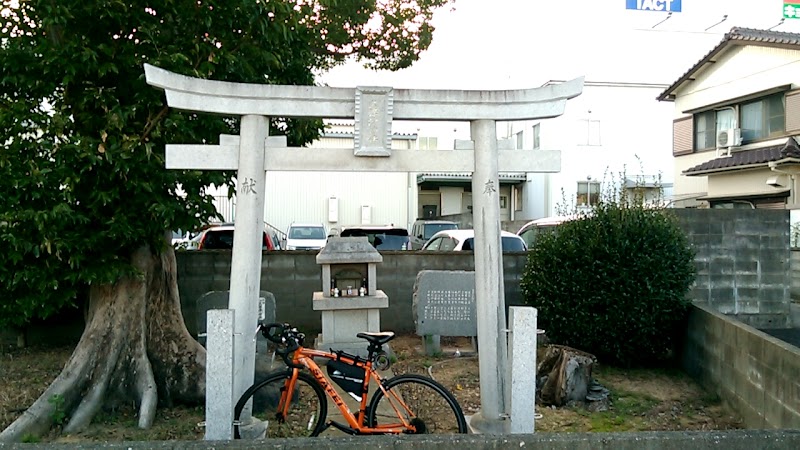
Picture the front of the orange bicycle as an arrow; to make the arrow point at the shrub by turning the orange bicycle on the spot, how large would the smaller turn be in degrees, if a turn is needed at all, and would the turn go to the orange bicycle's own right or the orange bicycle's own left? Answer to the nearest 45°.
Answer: approximately 135° to the orange bicycle's own right

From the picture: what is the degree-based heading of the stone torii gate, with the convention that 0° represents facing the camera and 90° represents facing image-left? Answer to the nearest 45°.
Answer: approximately 0°

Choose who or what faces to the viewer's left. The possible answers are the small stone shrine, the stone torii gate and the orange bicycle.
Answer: the orange bicycle

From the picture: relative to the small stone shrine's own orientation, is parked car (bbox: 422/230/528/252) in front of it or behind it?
behind

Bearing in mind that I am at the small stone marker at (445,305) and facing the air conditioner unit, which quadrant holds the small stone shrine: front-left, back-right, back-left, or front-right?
back-left

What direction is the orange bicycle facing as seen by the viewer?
to the viewer's left

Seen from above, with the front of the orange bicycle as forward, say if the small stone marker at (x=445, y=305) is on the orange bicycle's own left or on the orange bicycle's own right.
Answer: on the orange bicycle's own right

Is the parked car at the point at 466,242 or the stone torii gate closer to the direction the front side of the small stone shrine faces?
the stone torii gate

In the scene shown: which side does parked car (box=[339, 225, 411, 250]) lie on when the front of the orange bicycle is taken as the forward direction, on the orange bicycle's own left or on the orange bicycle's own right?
on the orange bicycle's own right

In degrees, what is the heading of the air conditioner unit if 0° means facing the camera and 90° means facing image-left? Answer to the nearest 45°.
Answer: approximately 45°

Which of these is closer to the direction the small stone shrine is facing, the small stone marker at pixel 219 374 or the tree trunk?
the small stone marker

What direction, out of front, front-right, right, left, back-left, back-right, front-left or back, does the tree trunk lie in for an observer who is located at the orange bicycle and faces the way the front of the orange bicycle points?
front-right

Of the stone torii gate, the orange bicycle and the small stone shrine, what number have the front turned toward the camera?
2
